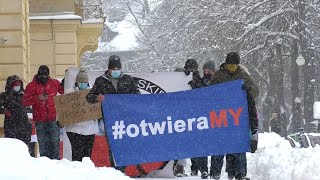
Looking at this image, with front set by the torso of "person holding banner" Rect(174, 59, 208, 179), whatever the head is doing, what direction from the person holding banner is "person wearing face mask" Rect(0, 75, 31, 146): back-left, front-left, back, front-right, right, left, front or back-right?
front-right

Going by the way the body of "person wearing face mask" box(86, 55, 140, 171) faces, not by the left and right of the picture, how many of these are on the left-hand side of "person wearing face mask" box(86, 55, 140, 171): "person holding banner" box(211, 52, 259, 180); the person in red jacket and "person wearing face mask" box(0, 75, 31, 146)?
1

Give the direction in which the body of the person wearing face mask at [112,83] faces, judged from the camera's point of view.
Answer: toward the camera

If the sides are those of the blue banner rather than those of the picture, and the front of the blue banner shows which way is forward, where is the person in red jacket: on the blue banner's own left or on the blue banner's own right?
on the blue banner's own right

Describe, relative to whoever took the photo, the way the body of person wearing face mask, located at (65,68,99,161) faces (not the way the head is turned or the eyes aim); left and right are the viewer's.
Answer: facing the viewer

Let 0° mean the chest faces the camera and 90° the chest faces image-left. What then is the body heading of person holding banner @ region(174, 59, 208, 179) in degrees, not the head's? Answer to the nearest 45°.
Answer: approximately 45°

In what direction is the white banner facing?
toward the camera
